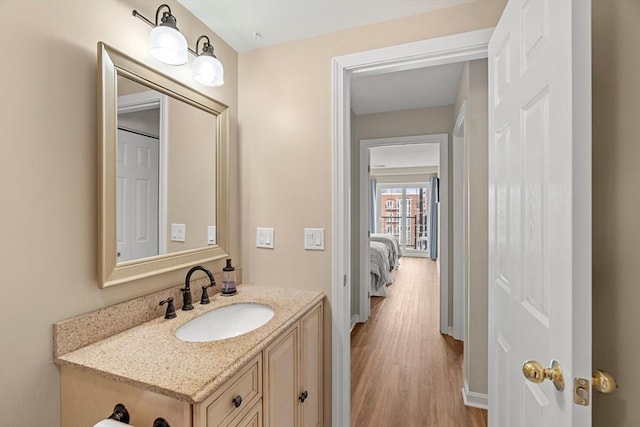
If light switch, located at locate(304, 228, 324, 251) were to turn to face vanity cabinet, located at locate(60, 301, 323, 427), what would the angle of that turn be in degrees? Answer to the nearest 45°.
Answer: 0° — it already faces it

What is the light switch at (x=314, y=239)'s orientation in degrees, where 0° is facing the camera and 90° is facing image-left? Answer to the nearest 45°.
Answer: approximately 0°

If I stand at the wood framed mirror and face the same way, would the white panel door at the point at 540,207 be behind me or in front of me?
in front

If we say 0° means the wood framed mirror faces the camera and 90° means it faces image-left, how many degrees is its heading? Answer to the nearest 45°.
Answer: approximately 315°

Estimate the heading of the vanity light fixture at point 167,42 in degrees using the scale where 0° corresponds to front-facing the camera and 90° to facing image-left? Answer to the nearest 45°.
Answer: approximately 315°

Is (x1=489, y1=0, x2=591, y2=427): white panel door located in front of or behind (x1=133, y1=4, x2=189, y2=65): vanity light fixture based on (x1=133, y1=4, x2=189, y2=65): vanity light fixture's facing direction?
in front
